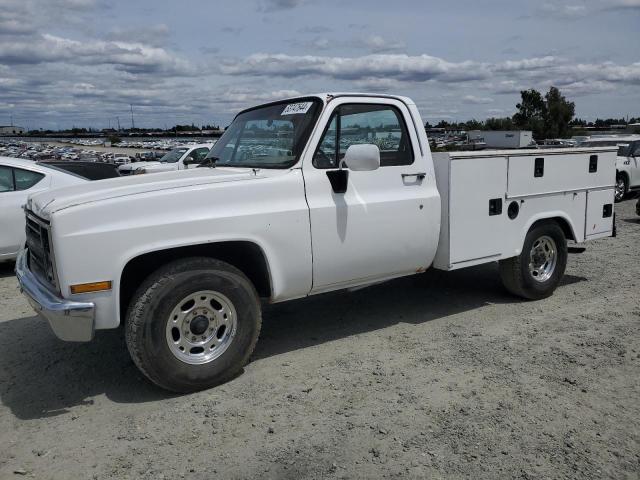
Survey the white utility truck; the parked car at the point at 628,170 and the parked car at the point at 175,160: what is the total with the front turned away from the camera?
0

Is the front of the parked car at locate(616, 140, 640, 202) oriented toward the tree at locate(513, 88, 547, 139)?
no

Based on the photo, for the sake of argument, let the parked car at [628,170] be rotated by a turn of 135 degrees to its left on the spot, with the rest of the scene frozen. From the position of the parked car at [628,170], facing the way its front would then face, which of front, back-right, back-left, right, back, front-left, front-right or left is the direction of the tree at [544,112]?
left

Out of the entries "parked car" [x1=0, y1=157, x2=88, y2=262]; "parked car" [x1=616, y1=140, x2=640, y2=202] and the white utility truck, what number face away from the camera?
0

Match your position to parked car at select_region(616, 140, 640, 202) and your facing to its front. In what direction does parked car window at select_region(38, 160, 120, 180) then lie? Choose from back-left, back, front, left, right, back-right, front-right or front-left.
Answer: front

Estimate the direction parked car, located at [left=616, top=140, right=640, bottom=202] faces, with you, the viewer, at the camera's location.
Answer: facing the viewer and to the left of the viewer

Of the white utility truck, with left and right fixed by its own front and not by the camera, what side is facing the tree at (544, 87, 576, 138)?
back

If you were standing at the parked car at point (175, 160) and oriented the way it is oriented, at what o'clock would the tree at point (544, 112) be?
The tree is roughly at 6 o'clock from the parked car.

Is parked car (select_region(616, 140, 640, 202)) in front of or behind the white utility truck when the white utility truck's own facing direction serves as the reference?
behind

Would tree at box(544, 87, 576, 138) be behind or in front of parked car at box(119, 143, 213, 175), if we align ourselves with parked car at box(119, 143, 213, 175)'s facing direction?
behind

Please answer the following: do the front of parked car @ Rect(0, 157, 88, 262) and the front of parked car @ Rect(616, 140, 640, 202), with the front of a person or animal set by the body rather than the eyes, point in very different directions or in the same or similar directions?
same or similar directions
